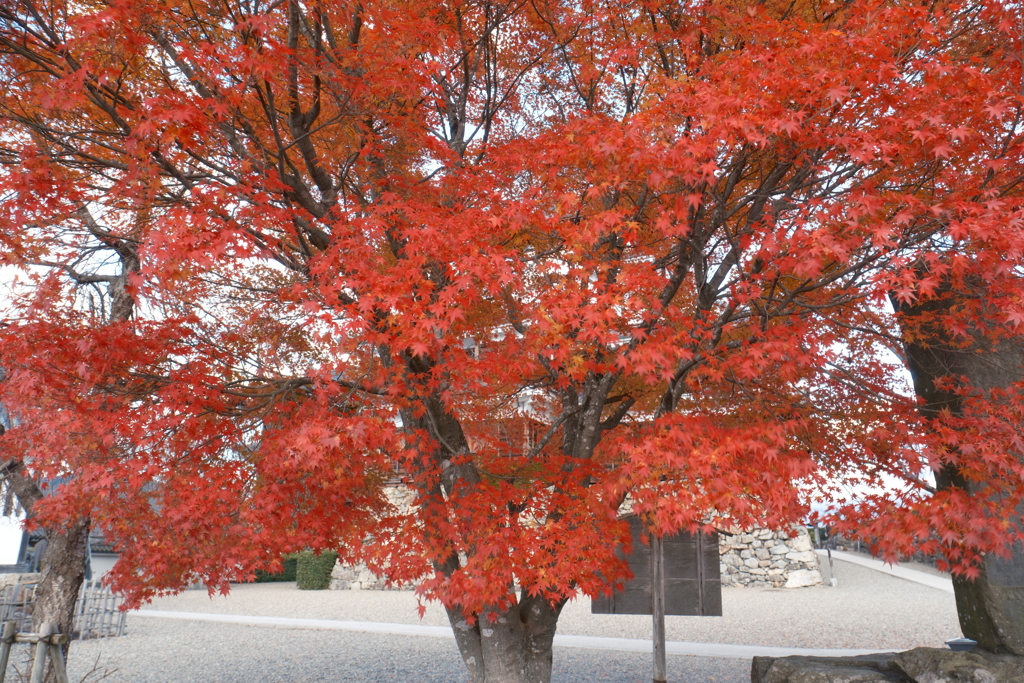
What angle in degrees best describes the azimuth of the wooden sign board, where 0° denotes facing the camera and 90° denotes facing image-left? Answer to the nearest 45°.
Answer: approximately 180°

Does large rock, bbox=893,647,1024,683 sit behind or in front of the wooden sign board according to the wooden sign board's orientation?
behind

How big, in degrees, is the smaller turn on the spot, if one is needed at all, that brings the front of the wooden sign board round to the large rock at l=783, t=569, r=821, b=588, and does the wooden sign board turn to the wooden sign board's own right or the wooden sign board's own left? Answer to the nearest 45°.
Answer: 0° — it already faces it

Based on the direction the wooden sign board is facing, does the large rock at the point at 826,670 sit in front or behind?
behind

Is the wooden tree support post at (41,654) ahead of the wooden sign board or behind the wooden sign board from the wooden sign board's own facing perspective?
behind

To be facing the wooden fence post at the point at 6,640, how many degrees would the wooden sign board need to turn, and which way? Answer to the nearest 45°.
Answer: approximately 135° to its left

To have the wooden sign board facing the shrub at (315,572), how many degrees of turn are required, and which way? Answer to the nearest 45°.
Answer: approximately 45° to its left

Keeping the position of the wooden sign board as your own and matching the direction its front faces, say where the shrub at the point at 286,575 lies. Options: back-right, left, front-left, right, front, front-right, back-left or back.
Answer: front-left

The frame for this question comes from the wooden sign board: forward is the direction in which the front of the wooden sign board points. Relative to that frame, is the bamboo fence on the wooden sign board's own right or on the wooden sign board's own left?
on the wooden sign board's own left

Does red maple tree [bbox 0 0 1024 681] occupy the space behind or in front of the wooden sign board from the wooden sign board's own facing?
behind

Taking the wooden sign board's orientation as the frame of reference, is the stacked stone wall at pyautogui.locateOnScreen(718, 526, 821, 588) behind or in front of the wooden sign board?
in front
